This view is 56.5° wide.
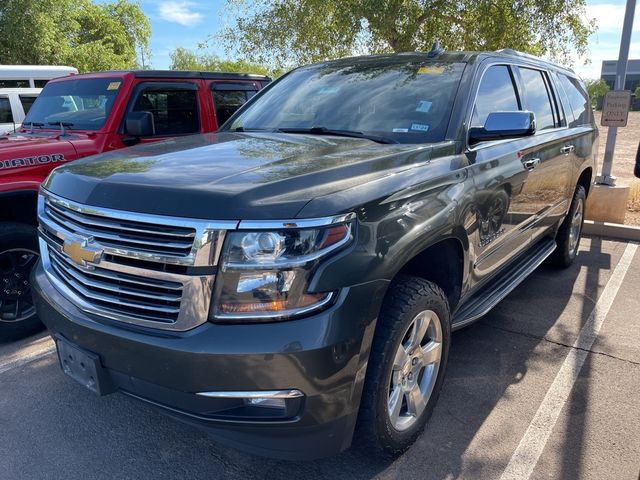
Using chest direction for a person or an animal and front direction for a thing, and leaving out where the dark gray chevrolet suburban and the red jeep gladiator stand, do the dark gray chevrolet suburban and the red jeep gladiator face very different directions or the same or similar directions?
same or similar directions

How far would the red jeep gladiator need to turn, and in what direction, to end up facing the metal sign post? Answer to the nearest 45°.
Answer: approximately 135° to its left

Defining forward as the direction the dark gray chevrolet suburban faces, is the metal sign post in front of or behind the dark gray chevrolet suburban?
behind

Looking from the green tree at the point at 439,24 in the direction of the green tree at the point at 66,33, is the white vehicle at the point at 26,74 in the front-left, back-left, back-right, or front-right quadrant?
front-left

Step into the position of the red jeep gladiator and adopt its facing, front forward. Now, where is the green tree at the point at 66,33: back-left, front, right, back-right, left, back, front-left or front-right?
back-right

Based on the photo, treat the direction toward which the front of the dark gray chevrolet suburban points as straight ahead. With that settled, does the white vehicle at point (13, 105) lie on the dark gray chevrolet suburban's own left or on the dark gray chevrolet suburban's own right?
on the dark gray chevrolet suburban's own right

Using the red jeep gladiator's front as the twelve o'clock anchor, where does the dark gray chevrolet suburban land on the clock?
The dark gray chevrolet suburban is roughly at 10 o'clock from the red jeep gladiator.

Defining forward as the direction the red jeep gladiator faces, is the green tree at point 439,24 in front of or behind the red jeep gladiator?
behind

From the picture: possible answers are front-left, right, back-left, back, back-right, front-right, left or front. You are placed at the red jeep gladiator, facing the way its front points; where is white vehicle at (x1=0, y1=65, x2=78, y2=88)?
back-right

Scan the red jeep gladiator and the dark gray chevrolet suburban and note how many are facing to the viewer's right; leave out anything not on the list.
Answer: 0

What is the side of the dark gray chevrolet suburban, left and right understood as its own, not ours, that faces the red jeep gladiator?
right

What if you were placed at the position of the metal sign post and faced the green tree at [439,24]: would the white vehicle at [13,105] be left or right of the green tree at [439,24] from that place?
left

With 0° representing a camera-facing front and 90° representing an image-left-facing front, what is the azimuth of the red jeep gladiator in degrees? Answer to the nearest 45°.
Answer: approximately 45°
